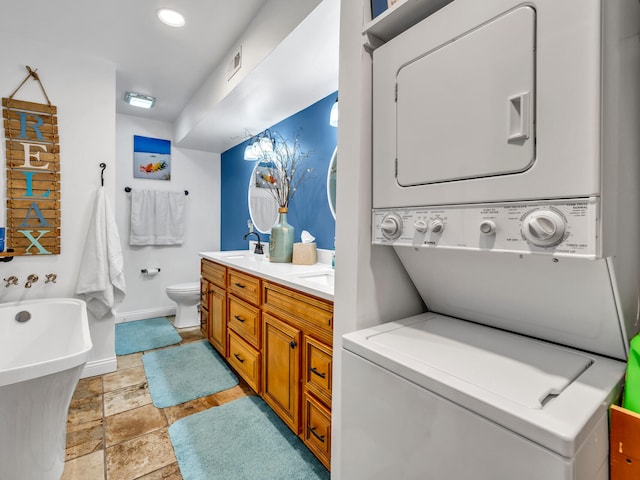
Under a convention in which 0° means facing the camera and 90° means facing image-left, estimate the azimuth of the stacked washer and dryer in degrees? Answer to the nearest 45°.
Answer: approximately 45°

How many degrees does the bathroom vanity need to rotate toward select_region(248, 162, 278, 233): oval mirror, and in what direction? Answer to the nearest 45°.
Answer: approximately 135° to its right

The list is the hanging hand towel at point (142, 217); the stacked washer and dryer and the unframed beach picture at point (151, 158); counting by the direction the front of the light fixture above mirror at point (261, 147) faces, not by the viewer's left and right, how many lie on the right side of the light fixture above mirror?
2

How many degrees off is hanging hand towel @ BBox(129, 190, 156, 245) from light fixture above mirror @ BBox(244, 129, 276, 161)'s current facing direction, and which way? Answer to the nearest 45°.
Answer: approximately 90° to its right

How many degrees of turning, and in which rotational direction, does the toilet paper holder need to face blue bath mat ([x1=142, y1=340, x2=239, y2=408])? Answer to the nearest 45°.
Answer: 0° — it already faces it

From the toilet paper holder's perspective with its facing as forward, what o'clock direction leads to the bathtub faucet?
The bathtub faucet is roughly at 1 o'clock from the toilet paper holder.

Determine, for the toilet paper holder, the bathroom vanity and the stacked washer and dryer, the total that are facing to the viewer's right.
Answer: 0

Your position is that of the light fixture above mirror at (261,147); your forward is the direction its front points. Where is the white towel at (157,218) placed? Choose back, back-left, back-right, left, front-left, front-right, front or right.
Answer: right

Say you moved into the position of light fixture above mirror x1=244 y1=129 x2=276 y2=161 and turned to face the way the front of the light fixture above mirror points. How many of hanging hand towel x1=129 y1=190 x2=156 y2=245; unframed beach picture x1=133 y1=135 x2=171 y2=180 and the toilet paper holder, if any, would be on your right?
3

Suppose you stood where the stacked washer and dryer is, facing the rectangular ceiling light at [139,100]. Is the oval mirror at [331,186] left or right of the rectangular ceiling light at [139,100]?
right

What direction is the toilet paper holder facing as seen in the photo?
toward the camera

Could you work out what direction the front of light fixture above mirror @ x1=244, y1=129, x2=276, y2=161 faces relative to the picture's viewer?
facing the viewer and to the left of the viewer

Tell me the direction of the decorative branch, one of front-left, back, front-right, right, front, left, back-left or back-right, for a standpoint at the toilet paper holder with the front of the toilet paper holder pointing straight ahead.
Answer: front-left

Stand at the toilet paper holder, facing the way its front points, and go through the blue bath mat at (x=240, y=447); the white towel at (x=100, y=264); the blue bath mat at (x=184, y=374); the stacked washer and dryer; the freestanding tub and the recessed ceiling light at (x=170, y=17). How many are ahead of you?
6

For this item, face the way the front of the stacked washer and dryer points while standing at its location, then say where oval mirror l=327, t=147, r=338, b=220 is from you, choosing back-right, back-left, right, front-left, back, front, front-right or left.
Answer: right
